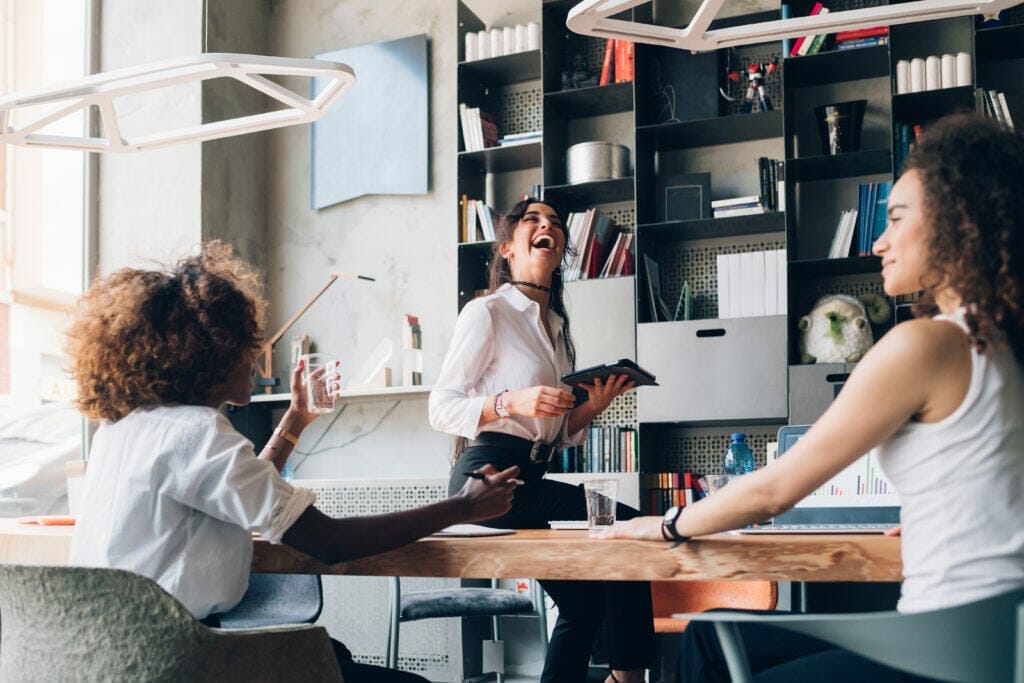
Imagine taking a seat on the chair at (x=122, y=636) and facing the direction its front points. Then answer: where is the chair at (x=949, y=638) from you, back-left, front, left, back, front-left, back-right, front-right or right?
right

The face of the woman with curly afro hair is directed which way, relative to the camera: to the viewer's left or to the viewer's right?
to the viewer's right

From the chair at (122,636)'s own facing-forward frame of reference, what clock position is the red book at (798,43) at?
The red book is roughly at 12 o'clock from the chair.

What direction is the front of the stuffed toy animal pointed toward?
toward the camera

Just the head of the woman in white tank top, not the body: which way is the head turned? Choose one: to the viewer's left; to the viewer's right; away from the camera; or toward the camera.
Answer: to the viewer's left

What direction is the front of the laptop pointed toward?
toward the camera

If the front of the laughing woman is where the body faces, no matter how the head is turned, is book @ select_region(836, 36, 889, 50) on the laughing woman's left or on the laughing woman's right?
on the laughing woman's left

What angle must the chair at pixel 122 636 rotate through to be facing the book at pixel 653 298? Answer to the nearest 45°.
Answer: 0° — it already faces it

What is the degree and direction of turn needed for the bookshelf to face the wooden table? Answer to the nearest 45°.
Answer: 0° — it already faces it

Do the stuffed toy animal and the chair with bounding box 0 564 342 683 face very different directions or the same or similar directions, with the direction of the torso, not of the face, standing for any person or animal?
very different directions

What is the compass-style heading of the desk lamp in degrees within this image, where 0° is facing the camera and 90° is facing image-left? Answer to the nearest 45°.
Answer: approximately 270°

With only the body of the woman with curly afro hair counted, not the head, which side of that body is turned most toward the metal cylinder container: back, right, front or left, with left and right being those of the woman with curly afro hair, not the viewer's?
front

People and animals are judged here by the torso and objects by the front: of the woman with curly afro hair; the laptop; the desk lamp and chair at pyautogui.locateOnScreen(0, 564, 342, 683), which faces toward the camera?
the laptop

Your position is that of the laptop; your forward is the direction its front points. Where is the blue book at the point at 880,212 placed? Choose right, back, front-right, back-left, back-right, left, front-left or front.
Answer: back

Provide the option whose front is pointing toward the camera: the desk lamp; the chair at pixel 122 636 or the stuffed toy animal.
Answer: the stuffed toy animal

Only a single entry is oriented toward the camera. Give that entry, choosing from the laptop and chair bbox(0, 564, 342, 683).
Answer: the laptop

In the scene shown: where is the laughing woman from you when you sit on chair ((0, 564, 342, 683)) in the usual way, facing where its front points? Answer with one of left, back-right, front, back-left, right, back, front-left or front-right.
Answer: front

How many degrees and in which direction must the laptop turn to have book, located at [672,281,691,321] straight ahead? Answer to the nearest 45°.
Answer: approximately 180°

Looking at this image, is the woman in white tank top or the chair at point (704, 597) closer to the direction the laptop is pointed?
the woman in white tank top
